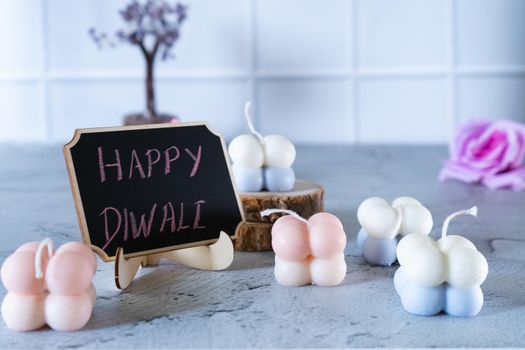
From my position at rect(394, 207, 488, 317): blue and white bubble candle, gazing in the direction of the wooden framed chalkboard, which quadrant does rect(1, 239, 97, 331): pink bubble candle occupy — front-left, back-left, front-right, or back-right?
front-left

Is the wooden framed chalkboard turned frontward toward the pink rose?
no

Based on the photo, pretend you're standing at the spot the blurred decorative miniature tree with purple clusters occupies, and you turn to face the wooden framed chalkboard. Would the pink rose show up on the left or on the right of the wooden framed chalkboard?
left

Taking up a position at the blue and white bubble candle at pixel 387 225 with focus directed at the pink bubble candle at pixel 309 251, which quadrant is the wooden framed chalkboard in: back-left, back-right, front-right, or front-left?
front-right
